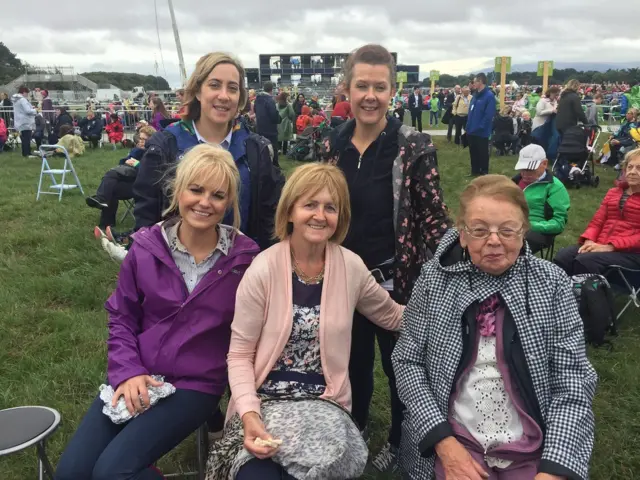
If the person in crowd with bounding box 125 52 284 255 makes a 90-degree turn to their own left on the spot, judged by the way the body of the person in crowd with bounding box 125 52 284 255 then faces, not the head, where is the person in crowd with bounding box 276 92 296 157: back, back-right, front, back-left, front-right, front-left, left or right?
left

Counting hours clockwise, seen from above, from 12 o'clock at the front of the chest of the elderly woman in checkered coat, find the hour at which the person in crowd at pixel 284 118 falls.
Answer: The person in crowd is roughly at 5 o'clock from the elderly woman in checkered coat.

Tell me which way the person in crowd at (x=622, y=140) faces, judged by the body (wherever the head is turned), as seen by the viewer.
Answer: to the viewer's left

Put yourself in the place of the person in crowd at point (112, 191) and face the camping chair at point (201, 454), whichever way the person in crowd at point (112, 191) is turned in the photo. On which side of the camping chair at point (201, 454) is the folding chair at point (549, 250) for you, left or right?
left

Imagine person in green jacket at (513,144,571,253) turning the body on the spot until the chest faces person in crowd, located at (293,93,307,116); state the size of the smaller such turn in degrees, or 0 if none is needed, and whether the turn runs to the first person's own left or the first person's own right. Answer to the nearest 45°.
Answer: approximately 90° to the first person's own right

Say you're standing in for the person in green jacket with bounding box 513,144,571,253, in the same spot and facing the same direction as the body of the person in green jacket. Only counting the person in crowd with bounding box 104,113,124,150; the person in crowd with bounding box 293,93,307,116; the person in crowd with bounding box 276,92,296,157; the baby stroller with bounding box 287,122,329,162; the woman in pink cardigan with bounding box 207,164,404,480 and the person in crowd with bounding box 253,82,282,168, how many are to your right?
5

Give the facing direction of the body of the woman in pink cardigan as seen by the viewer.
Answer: toward the camera

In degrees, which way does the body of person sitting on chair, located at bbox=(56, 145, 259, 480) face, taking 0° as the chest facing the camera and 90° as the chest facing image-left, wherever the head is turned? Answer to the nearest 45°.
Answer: approximately 45°

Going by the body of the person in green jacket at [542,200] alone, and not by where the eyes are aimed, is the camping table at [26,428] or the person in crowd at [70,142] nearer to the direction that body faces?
the camping table

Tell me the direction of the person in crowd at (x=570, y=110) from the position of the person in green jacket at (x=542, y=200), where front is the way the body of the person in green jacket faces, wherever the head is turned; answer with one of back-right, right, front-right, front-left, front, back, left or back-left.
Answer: back-right

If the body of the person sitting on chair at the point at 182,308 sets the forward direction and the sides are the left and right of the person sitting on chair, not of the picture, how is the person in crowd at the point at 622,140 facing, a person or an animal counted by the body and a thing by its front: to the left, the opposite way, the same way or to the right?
to the right

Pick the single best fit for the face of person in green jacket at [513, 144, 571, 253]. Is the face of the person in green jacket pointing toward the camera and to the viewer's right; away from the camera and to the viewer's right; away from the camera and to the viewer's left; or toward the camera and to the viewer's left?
toward the camera and to the viewer's left

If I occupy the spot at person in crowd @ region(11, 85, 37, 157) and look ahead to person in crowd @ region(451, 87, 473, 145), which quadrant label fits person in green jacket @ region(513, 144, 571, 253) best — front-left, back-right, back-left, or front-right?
front-right

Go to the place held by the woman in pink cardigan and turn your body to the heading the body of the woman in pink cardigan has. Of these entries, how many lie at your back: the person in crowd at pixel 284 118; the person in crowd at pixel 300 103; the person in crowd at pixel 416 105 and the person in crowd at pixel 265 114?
4

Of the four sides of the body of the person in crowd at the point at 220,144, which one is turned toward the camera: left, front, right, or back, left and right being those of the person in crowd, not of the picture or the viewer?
front

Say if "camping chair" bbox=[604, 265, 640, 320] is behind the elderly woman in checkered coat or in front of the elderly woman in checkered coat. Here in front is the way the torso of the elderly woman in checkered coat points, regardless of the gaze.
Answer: behind
